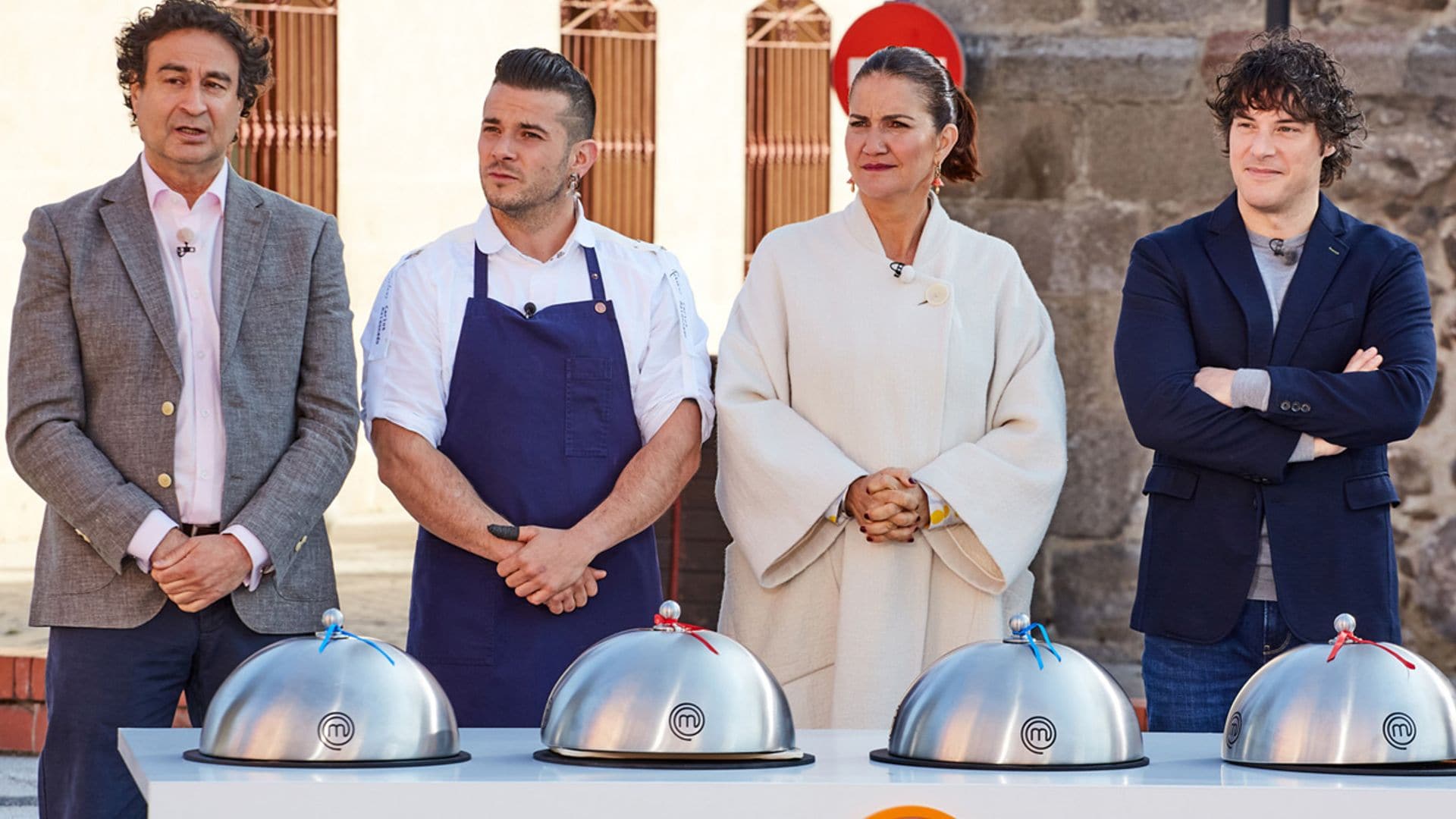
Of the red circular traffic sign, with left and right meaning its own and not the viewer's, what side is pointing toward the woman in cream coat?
front

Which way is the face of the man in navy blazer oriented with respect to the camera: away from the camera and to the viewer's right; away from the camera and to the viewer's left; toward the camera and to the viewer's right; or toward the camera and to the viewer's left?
toward the camera and to the viewer's left

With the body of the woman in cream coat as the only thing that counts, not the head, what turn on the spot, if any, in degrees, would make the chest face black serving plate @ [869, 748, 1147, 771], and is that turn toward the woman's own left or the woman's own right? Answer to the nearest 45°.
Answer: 0° — they already face it

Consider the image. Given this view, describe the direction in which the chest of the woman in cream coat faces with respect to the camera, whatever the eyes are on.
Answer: toward the camera

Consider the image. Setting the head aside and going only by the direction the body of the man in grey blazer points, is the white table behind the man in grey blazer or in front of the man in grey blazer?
in front

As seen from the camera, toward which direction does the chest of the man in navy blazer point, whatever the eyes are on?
toward the camera

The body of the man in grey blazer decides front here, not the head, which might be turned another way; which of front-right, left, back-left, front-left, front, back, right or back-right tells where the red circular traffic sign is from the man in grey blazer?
back-left

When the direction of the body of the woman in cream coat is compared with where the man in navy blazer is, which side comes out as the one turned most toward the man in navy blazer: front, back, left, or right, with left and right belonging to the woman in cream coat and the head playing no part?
left

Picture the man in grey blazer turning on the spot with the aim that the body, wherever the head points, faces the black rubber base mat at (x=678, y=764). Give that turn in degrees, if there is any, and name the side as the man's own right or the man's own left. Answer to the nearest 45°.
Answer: approximately 45° to the man's own left

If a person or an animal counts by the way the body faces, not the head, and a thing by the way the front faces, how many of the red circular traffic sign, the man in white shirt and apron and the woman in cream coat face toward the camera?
3

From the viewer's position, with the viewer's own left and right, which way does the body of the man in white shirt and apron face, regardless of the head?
facing the viewer

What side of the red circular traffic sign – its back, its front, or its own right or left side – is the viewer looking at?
front
